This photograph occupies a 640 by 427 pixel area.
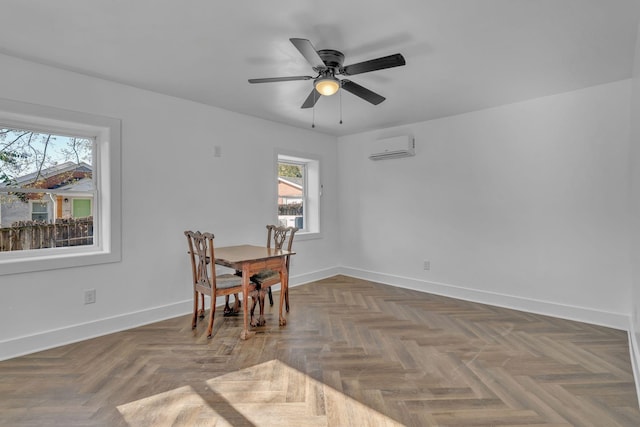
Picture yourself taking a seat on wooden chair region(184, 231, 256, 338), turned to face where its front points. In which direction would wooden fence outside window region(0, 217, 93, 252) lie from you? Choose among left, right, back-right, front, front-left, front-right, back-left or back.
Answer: back-left

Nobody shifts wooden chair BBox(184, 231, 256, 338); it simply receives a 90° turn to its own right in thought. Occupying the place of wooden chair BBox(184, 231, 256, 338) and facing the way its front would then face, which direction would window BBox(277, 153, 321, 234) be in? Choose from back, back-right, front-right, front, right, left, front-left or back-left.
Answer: left

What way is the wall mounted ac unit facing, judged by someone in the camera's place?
facing the viewer and to the left of the viewer

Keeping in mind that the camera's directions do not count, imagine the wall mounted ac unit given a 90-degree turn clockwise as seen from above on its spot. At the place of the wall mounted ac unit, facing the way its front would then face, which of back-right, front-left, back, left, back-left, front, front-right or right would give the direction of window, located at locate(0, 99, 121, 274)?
left

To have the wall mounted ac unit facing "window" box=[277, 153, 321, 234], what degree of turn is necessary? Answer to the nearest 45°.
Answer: approximately 45° to its right

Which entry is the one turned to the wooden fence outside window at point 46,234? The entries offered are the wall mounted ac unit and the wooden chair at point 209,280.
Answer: the wall mounted ac unit

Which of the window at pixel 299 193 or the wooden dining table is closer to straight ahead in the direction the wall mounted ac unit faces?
the wooden dining table

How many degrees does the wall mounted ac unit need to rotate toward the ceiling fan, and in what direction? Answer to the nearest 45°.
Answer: approximately 45° to its left

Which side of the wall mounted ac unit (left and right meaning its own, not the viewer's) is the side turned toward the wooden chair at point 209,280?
front

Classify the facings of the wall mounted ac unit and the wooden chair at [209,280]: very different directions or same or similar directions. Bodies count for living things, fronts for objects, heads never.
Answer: very different directions

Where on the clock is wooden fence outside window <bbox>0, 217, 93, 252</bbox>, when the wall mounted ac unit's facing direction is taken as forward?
The wooden fence outside window is roughly at 12 o'clock from the wall mounted ac unit.

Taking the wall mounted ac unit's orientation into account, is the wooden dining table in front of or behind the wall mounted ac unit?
in front

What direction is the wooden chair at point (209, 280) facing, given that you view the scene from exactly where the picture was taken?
facing away from the viewer and to the right of the viewer
